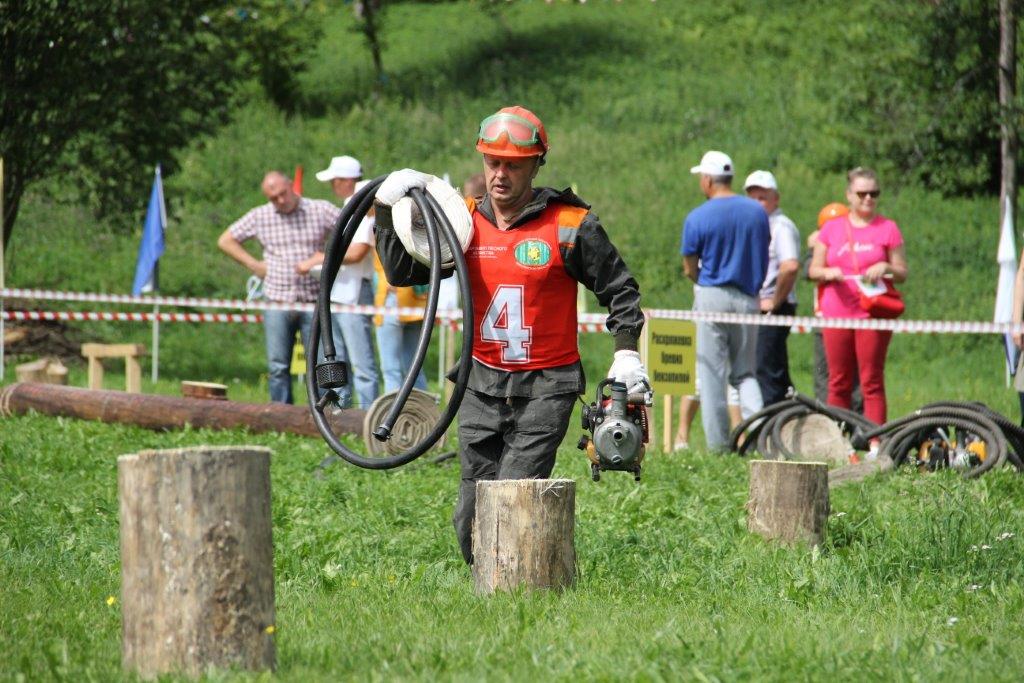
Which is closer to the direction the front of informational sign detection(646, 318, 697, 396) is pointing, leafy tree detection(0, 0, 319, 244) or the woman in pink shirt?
the woman in pink shirt

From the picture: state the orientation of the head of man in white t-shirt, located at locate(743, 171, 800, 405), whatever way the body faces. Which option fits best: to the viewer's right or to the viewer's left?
to the viewer's left

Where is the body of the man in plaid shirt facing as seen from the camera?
toward the camera

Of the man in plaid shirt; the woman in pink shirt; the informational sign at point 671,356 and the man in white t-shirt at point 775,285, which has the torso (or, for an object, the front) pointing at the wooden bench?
the man in white t-shirt

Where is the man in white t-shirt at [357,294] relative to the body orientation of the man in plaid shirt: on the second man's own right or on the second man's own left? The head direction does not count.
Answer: on the second man's own left

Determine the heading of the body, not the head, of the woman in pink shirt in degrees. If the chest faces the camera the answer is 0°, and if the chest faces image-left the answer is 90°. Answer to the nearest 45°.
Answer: approximately 0°

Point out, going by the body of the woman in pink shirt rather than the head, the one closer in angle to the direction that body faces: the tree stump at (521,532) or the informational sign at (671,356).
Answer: the tree stump

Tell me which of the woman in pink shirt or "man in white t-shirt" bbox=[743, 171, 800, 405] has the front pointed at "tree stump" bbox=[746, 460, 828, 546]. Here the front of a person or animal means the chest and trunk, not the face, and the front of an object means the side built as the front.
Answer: the woman in pink shirt

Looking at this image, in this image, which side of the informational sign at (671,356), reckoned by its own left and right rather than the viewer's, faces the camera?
front

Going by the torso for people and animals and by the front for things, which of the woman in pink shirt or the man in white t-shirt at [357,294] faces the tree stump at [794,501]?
the woman in pink shirt

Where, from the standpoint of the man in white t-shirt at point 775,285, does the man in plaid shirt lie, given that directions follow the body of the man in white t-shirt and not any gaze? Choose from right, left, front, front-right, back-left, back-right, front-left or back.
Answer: front
